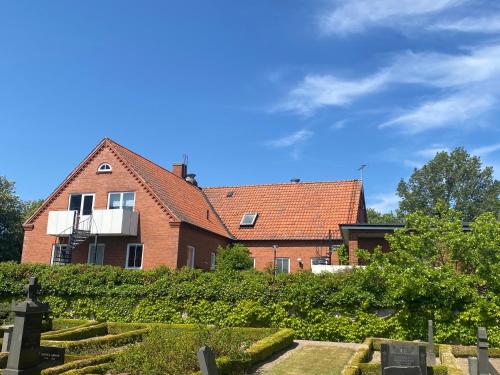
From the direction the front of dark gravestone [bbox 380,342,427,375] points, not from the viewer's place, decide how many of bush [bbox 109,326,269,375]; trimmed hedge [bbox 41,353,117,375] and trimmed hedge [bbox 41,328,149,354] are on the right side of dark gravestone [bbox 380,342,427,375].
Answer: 3

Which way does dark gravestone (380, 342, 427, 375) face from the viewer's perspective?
toward the camera

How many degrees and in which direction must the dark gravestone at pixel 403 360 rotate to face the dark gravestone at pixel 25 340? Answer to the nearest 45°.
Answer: approximately 90° to its right

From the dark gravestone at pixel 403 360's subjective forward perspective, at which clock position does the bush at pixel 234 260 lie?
The bush is roughly at 5 o'clock from the dark gravestone.

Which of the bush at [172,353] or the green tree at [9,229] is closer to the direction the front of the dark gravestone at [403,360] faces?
the bush

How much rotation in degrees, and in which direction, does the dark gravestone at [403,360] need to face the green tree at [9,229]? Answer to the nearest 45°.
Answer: approximately 135° to its right

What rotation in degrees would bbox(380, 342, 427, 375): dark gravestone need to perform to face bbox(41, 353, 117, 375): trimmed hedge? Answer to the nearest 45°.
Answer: approximately 90° to its right

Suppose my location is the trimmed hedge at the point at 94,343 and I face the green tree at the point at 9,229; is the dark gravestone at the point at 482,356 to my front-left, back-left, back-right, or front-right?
back-right

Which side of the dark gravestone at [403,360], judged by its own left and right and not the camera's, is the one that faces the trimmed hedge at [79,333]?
right

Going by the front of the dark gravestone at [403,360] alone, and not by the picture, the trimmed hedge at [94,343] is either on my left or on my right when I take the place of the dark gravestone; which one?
on my right

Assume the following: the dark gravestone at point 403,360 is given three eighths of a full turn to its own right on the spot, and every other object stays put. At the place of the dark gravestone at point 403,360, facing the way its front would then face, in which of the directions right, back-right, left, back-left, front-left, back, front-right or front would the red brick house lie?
front

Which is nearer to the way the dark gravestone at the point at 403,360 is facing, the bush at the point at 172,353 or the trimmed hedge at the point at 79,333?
the bush

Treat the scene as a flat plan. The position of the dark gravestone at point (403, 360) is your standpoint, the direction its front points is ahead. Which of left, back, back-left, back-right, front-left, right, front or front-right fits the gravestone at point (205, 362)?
front-right

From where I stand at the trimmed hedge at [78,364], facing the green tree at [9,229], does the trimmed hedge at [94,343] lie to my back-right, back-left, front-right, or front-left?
front-right

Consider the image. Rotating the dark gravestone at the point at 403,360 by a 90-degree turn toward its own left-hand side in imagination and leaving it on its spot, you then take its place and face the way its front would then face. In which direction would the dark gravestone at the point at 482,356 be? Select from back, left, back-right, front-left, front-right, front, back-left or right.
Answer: front-left

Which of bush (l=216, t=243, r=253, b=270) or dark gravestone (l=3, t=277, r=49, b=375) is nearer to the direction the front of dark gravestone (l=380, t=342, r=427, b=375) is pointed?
the dark gravestone
